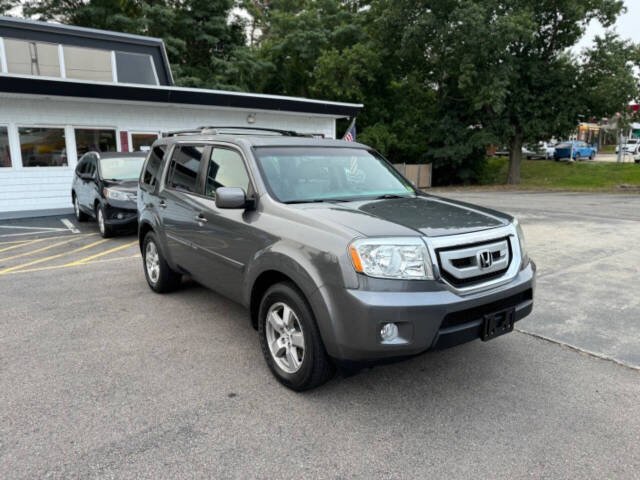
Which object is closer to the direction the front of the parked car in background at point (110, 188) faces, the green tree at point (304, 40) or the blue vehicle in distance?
the blue vehicle in distance

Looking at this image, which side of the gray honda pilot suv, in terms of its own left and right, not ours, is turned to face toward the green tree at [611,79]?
left

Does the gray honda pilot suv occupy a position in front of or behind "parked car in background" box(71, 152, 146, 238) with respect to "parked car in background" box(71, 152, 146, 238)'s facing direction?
in front

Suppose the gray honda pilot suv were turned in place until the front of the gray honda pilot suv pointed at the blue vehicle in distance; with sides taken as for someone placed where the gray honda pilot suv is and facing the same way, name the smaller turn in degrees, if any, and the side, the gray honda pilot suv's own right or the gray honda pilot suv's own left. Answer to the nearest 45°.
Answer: approximately 90° to the gray honda pilot suv's own left

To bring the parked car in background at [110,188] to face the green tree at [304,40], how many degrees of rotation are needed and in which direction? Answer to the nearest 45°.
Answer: approximately 90° to its left

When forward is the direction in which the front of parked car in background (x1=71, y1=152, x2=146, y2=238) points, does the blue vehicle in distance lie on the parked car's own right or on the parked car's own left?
on the parked car's own left

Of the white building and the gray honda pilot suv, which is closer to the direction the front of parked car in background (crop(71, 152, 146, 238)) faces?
the gray honda pilot suv

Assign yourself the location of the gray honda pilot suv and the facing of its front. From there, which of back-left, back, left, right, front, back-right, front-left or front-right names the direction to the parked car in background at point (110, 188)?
back

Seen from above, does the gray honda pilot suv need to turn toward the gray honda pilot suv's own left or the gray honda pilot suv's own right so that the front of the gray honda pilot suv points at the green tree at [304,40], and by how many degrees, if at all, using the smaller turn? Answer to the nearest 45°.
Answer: approximately 135° to the gray honda pilot suv's own left

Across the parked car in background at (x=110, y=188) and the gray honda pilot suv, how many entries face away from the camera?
0

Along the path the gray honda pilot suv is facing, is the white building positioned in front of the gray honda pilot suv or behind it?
behind

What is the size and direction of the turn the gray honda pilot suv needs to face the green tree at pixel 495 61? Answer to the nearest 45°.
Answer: approximately 135° to its left
